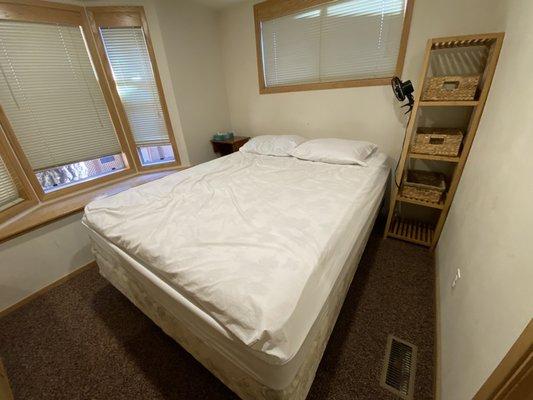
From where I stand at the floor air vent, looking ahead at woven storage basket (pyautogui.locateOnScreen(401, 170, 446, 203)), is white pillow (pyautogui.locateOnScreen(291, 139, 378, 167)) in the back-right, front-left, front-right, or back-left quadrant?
front-left

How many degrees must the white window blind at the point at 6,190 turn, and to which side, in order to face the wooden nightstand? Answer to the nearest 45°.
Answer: approximately 45° to its left

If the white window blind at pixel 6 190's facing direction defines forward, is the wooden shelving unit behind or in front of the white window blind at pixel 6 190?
in front

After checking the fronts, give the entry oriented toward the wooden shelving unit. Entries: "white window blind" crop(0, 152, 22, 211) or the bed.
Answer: the white window blind

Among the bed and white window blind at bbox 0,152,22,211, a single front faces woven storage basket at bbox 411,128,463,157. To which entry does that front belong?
the white window blind

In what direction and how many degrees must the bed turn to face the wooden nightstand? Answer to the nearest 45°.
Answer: approximately 135° to its right

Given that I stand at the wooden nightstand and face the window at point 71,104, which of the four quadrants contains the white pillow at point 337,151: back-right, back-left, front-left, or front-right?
back-left

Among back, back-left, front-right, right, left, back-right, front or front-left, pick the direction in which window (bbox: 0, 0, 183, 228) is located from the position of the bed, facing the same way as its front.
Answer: right

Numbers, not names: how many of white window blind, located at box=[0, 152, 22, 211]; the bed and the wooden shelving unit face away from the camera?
0

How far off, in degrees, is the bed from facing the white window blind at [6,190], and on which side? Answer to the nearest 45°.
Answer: approximately 90° to its right
